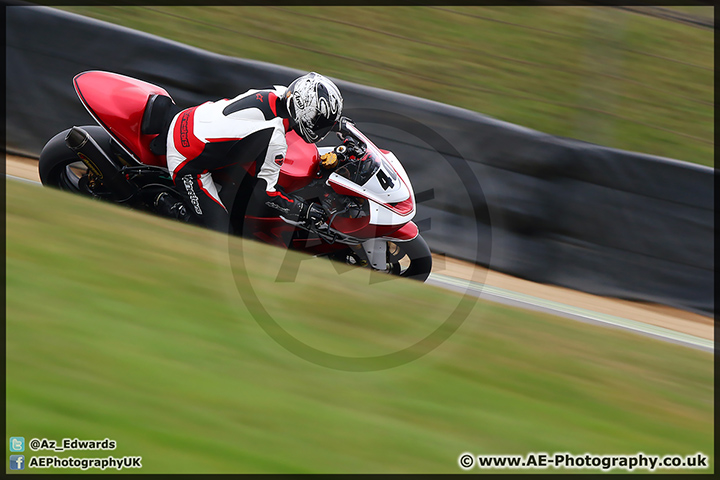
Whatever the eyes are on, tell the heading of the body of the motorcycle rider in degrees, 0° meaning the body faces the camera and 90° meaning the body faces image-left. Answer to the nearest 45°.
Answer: approximately 270°
